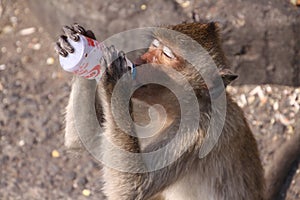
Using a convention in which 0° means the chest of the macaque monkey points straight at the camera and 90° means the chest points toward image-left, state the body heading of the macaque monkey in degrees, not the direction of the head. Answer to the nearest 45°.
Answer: approximately 90°
